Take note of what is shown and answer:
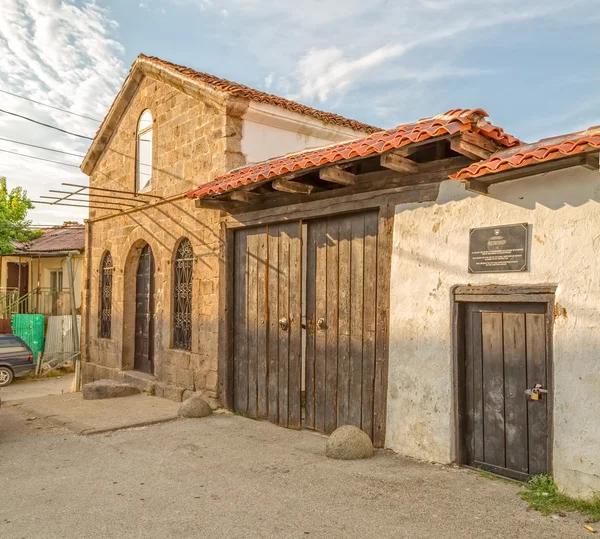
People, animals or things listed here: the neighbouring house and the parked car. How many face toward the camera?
1

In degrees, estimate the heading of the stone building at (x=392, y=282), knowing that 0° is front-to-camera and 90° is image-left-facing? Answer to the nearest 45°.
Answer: approximately 45°

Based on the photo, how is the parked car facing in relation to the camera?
to the viewer's left

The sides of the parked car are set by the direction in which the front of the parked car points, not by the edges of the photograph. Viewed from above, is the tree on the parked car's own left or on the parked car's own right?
on the parked car's own right

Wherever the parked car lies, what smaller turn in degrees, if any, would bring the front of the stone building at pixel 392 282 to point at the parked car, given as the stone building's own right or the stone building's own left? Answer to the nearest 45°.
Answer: approximately 90° to the stone building's own right

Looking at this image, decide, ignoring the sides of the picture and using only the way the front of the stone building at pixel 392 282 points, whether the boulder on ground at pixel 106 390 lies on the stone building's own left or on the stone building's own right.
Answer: on the stone building's own right
